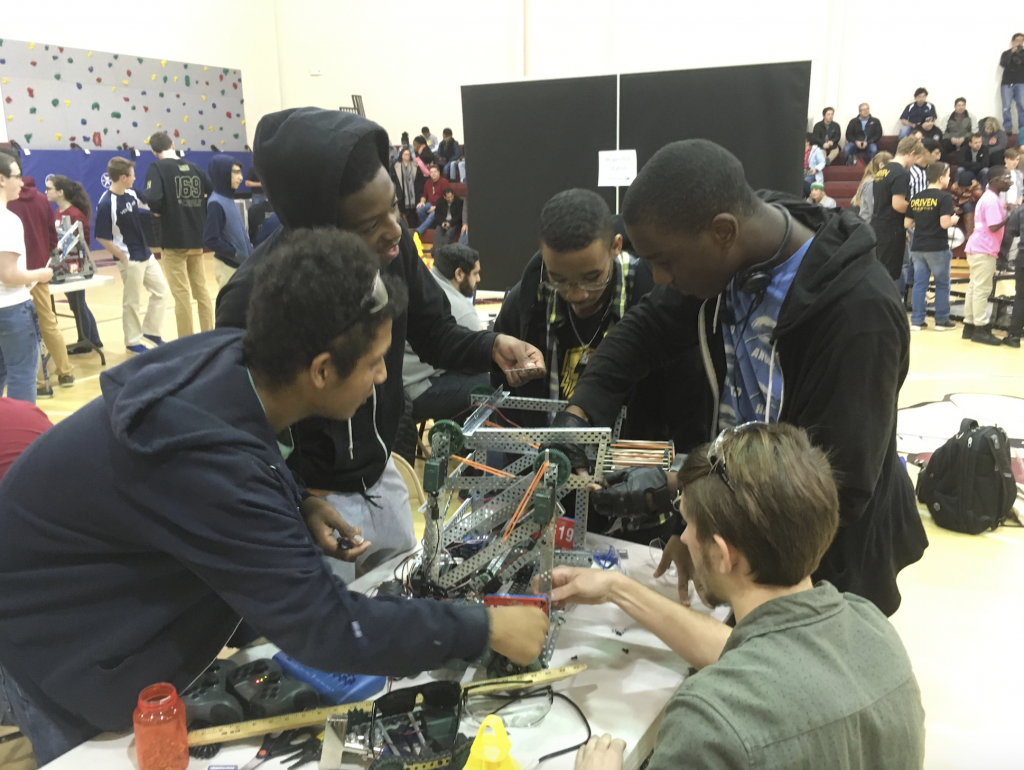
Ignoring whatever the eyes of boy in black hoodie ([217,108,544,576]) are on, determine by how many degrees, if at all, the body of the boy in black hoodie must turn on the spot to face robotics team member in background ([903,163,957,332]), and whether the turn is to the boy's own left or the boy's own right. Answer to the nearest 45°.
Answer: approximately 90° to the boy's own left

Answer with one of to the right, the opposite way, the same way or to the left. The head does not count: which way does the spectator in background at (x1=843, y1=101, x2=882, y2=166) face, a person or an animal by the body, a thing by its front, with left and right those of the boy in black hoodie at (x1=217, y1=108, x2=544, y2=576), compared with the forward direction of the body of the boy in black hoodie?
to the right

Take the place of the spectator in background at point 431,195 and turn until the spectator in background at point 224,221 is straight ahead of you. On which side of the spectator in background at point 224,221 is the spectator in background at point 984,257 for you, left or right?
left

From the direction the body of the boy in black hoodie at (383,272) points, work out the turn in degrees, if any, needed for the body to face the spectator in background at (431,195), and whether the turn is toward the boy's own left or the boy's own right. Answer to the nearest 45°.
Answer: approximately 135° to the boy's own left

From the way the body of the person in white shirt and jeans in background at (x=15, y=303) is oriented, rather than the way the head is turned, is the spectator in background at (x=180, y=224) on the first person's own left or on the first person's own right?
on the first person's own left

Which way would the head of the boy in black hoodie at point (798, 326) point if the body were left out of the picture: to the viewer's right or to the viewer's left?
to the viewer's left

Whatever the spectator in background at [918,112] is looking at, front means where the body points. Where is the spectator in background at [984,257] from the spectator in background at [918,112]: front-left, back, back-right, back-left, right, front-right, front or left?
front-left

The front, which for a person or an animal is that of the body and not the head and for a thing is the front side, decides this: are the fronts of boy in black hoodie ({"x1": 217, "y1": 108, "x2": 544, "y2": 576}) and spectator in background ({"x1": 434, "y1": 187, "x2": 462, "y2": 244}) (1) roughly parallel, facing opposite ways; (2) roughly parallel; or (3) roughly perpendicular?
roughly perpendicular

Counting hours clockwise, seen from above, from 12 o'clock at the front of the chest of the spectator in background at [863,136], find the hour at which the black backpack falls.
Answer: The black backpack is roughly at 12 o'clock from the spectator in background.

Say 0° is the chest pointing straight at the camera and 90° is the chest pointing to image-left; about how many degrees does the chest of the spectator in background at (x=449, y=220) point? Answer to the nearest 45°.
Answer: approximately 45°

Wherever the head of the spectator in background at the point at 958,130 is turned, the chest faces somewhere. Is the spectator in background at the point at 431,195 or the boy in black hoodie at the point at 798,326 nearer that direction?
the boy in black hoodie
